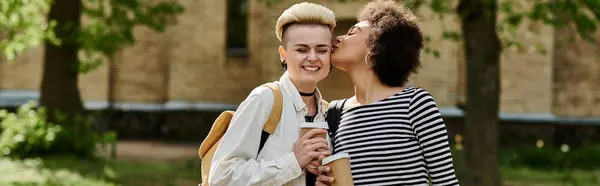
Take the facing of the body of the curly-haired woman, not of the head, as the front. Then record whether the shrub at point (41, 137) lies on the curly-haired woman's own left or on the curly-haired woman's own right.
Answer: on the curly-haired woman's own right

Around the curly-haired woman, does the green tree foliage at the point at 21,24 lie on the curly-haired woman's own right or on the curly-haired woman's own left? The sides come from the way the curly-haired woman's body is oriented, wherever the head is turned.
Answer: on the curly-haired woman's own right

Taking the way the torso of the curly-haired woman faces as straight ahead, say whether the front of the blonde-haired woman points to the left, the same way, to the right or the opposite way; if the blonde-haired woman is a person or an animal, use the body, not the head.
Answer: to the left

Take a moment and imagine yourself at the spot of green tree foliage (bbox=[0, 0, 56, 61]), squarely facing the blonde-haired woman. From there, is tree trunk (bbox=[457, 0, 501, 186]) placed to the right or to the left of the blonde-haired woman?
left

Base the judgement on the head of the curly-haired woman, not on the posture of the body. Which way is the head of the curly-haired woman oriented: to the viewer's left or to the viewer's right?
to the viewer's left

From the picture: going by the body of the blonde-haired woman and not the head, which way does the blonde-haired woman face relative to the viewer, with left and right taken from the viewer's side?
facing the viewer and to the right of the viewer

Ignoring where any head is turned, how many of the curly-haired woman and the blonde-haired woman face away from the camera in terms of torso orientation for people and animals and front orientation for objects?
0

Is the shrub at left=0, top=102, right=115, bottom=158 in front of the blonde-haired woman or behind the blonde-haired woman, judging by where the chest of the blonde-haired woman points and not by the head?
behind
